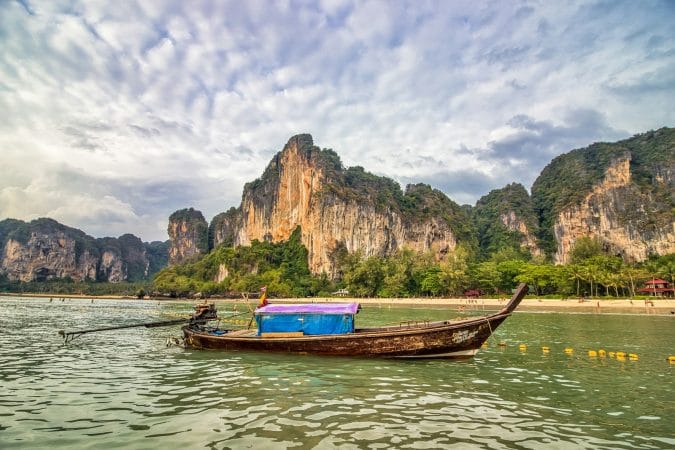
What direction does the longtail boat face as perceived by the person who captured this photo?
facing to the right of the viewer
